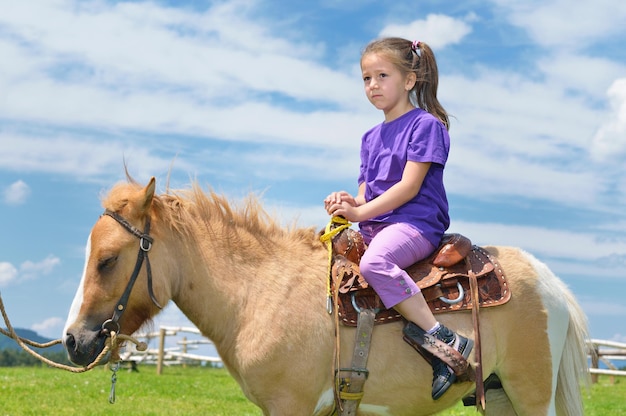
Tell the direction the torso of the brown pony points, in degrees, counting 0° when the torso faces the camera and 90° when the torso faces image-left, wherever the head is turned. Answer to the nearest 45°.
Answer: approximately 90°

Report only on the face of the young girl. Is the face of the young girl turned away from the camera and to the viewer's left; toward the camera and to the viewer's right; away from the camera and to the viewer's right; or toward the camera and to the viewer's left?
toward the camera and to the viewer's left

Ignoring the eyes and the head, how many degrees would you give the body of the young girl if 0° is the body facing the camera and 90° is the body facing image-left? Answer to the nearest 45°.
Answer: approximately 45°

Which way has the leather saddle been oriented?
to the viewer's left
